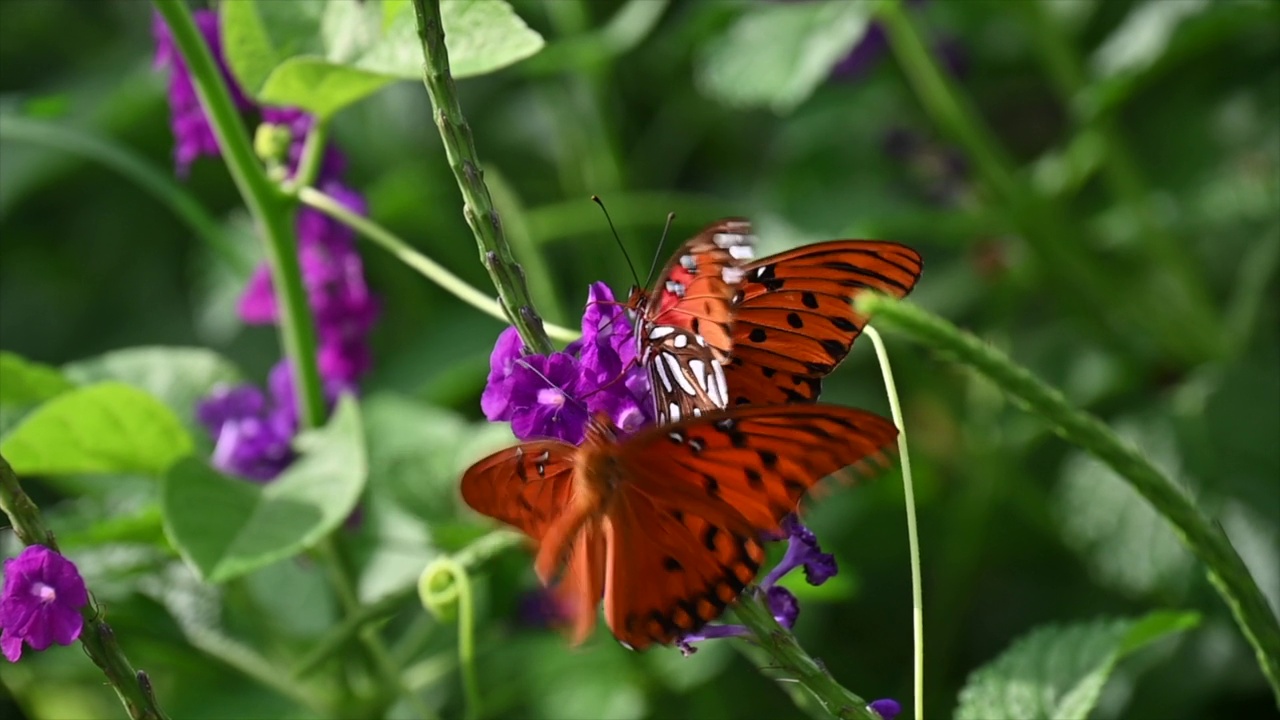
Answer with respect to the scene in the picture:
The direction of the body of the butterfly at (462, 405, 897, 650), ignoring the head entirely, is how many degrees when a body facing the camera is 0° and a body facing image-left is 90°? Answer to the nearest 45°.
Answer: approximately 180°

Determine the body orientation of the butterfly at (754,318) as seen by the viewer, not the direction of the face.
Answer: to the viewer's left

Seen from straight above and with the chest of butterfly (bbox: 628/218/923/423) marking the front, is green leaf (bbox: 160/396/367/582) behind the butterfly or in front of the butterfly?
in front

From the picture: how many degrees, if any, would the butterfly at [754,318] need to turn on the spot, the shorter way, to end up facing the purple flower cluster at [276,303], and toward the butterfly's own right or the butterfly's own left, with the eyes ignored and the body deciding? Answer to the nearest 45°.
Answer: approximately 45° to the butterfly's own right

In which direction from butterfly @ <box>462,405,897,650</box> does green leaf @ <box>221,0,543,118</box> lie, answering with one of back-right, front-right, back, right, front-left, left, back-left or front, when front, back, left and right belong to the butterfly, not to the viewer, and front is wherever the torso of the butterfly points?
front-left

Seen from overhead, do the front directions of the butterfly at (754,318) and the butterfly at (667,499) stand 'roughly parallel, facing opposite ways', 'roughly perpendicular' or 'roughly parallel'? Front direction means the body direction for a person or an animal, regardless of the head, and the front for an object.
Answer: roughly perpendicular

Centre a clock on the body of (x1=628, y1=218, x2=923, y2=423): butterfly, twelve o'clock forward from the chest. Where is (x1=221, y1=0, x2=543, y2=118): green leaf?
The green leaf is roughly at 1 o'clock from the butterfly.

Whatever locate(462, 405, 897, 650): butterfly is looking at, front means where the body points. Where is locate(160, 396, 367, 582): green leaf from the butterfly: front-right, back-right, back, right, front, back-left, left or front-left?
front-left

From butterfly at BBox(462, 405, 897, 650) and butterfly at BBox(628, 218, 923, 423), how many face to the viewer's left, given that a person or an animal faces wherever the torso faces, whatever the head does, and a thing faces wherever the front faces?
1
